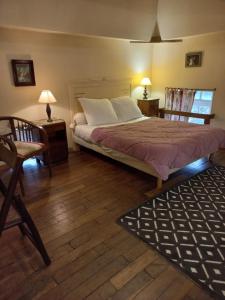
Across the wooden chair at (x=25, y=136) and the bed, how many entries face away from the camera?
0

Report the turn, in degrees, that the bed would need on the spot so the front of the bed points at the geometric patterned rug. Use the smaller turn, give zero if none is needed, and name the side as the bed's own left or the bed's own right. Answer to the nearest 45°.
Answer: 0° — it already faces it

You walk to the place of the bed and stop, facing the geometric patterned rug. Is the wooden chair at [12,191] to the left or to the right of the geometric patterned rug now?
right

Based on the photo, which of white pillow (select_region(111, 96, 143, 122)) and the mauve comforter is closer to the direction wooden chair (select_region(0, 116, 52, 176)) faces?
the mauve comforter

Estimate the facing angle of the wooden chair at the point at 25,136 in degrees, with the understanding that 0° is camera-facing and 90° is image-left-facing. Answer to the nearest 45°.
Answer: approximately 315°

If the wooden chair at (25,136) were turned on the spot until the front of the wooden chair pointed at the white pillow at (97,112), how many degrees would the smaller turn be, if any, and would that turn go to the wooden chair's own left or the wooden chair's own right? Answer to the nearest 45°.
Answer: approximately 90° to the wooden chair's own left

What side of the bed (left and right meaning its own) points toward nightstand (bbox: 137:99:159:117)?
left

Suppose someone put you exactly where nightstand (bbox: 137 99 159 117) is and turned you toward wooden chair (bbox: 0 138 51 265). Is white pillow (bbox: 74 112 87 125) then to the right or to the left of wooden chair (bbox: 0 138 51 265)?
right

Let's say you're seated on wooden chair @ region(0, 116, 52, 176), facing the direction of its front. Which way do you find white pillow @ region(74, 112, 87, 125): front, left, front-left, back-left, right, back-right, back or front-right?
left

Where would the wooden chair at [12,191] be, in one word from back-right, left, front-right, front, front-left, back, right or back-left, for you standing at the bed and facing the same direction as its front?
front-right

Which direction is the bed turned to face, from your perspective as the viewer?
facing the viewer and to the right of the viewer

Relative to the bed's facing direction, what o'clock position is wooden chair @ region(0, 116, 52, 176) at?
The wooden chair is roughly at 3 o'clock from the bed.

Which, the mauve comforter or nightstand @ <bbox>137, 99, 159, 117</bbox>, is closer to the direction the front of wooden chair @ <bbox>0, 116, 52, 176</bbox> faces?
the mauve comforter
